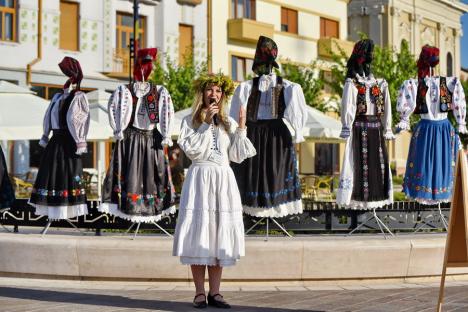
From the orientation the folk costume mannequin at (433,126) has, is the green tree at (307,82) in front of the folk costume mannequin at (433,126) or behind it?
behind

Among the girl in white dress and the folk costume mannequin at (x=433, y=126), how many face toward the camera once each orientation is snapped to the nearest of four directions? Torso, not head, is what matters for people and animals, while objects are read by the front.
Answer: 2

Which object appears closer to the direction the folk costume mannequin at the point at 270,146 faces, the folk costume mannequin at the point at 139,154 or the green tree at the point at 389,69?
the folk costume mannequin

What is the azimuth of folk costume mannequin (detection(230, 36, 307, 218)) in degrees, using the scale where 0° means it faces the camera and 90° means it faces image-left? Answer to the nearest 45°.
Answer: approximately 0°

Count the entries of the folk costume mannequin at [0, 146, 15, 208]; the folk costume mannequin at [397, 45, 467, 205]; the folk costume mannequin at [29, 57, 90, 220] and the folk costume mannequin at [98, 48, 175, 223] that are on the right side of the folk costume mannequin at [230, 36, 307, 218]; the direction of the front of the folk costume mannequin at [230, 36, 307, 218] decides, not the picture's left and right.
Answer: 3

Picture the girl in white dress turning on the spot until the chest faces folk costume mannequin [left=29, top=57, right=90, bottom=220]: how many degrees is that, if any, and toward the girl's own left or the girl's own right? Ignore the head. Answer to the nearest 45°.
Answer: approximately 135° to the girl's own right

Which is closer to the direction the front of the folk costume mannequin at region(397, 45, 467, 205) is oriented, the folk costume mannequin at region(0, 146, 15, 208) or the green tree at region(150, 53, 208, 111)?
the folk costume mannequin

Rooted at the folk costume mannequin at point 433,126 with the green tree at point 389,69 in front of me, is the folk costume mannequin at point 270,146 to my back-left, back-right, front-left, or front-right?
back-left

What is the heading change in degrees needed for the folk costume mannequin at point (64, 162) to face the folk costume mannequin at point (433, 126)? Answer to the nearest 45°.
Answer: approximately 135° to its left

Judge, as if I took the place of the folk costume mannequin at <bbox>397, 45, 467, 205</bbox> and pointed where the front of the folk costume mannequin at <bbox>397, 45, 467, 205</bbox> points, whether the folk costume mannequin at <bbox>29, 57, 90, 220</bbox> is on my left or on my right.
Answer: on my right

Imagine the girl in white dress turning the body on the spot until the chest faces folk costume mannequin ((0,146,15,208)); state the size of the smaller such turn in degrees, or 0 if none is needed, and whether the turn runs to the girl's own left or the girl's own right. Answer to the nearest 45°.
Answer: approximately 135° to the girl's own right

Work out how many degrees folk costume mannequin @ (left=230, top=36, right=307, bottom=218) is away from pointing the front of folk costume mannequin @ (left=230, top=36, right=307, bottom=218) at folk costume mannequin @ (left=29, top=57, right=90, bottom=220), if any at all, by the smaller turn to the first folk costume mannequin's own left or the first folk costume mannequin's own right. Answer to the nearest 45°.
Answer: approximately 90° to the first folk costume mannequin's own right

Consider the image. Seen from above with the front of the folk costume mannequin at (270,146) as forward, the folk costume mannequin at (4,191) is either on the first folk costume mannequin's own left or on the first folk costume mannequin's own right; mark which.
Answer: on the first folk costume mannequin's own right
